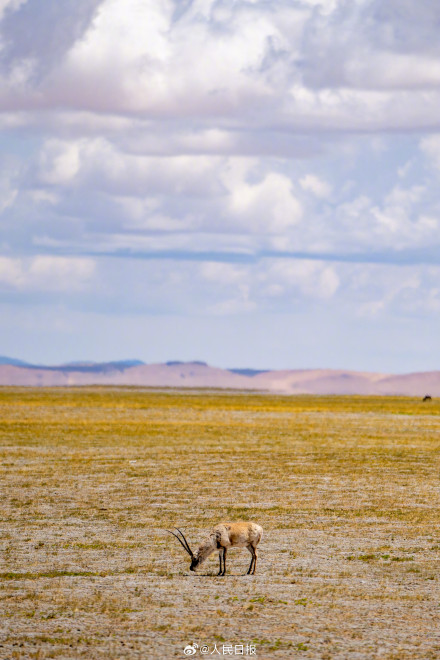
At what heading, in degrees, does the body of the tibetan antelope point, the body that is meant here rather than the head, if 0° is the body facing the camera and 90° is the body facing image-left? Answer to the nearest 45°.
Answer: approximately 90°
